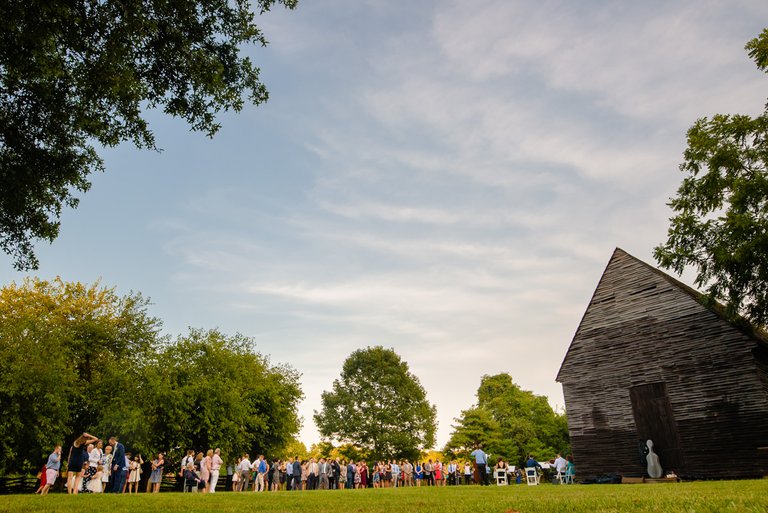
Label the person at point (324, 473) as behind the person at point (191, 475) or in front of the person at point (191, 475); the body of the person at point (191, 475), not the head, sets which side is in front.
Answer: in front

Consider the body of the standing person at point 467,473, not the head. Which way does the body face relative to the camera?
toward the camera

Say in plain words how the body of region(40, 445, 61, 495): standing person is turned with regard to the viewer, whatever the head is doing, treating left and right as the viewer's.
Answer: facing to the right of the viewer

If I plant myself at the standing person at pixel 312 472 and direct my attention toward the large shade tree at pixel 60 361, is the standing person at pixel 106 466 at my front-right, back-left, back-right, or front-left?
front-left

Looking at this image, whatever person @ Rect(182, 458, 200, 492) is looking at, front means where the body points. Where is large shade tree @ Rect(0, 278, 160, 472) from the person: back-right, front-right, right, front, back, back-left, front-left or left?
back-left

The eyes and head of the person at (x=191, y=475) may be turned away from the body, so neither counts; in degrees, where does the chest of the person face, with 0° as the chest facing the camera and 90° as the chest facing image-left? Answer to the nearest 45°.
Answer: approximately 270°
